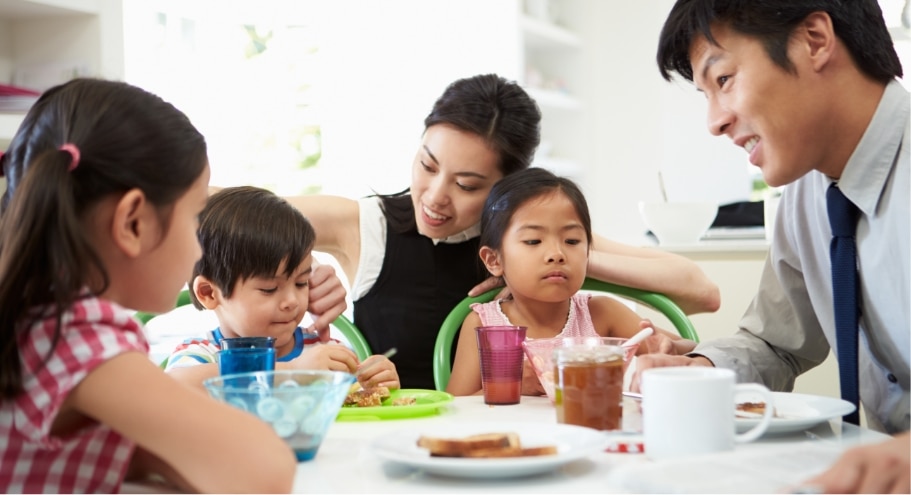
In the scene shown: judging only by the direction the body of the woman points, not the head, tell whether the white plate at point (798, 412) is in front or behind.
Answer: in front

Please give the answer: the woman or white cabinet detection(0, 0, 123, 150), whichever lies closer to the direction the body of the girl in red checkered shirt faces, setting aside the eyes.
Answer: the woman

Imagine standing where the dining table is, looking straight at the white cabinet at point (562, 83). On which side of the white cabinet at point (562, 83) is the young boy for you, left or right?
left

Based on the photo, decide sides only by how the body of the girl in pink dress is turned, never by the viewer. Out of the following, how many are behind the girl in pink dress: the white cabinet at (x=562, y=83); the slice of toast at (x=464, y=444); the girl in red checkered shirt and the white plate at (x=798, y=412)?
1

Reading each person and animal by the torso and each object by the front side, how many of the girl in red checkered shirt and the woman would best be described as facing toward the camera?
1

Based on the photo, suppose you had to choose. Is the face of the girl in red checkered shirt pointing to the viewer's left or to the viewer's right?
to the viewer's right

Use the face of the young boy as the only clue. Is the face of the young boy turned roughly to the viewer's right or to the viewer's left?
to the viewer's right

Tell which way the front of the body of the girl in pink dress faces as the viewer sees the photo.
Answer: toward the camera

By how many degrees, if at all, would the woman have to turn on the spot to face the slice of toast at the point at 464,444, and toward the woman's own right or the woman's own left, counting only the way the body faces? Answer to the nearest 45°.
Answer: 0° — they already face it

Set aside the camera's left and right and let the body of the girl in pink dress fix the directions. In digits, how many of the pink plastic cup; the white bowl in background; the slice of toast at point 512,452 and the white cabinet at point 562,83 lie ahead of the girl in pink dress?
2

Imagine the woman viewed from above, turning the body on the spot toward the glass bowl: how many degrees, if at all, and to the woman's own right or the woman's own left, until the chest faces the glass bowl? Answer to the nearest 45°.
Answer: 0° — they already face it

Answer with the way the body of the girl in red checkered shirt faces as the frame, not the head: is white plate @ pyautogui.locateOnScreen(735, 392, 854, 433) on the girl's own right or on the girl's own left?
on the girl's own right

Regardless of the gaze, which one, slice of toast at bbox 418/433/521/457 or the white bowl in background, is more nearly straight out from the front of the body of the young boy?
the slice of toast

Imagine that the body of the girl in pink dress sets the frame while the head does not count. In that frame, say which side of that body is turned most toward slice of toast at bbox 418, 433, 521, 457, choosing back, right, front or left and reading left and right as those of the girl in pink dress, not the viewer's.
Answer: front

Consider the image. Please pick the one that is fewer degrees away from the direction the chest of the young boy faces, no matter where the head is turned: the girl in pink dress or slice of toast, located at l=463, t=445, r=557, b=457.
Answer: the slice of toast

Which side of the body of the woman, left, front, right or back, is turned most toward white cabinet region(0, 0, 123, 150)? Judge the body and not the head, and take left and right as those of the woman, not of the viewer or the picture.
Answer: right

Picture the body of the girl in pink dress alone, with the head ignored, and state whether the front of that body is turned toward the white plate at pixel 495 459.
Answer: yes

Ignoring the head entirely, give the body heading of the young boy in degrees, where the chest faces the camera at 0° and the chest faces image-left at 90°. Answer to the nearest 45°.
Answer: approximately 315°
